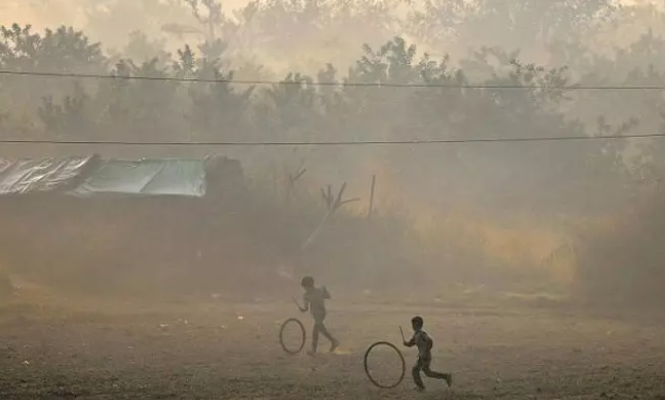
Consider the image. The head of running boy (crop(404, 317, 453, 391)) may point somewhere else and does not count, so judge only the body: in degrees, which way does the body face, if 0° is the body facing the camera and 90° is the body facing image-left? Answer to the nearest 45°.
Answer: approximately 90°

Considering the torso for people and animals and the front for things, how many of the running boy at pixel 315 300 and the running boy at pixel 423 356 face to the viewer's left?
2

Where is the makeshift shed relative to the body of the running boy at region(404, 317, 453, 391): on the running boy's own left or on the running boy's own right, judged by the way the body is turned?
on the running boy's own right

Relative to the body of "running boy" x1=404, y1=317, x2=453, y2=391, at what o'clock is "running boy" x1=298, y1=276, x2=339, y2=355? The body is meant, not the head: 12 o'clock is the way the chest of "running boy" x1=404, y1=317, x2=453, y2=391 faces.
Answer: "running boy" x1=298, y1=276, x2=339, y2=355 is roughly at 2 o'clock from "running boy" x1=404, y1=317, x2=453, y2=391.

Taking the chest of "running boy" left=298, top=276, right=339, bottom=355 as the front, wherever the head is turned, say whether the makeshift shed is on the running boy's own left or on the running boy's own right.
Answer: on the running boy's own right

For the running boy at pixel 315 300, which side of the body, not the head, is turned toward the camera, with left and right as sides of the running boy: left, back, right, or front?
left

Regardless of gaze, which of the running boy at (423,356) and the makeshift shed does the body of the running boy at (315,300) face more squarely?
the makeshift shed

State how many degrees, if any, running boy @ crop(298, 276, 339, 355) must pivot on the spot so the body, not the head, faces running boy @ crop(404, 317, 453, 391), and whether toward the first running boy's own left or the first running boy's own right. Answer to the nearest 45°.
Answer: approximately 135° to the first running boy's own left
